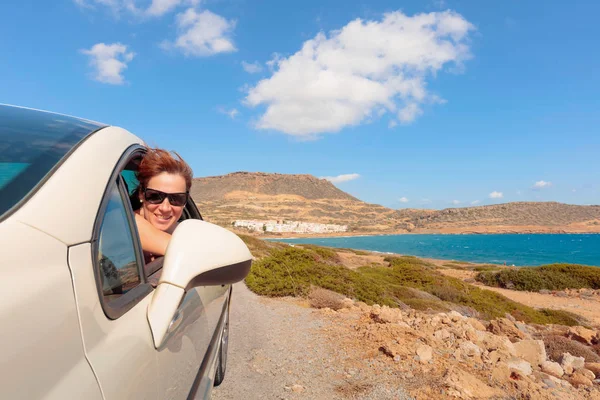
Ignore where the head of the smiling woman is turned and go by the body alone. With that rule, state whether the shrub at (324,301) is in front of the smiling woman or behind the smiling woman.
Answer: behind

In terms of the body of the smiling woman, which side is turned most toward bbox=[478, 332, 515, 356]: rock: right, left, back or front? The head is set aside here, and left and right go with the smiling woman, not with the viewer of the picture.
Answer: left

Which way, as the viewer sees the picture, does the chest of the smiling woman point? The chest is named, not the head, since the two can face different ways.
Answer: toward the camera

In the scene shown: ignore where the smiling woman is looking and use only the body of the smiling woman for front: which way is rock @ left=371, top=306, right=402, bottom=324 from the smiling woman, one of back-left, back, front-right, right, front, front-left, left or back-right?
back-left

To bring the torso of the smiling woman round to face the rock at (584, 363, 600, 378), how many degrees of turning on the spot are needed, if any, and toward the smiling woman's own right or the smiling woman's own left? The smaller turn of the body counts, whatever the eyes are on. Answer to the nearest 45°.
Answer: approximately 90° to the smiling woman's own left

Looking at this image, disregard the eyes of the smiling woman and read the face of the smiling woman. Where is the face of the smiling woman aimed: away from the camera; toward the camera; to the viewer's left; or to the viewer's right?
toward the camera

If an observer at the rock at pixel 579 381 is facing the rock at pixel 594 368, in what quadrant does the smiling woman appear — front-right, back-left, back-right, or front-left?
back-left
